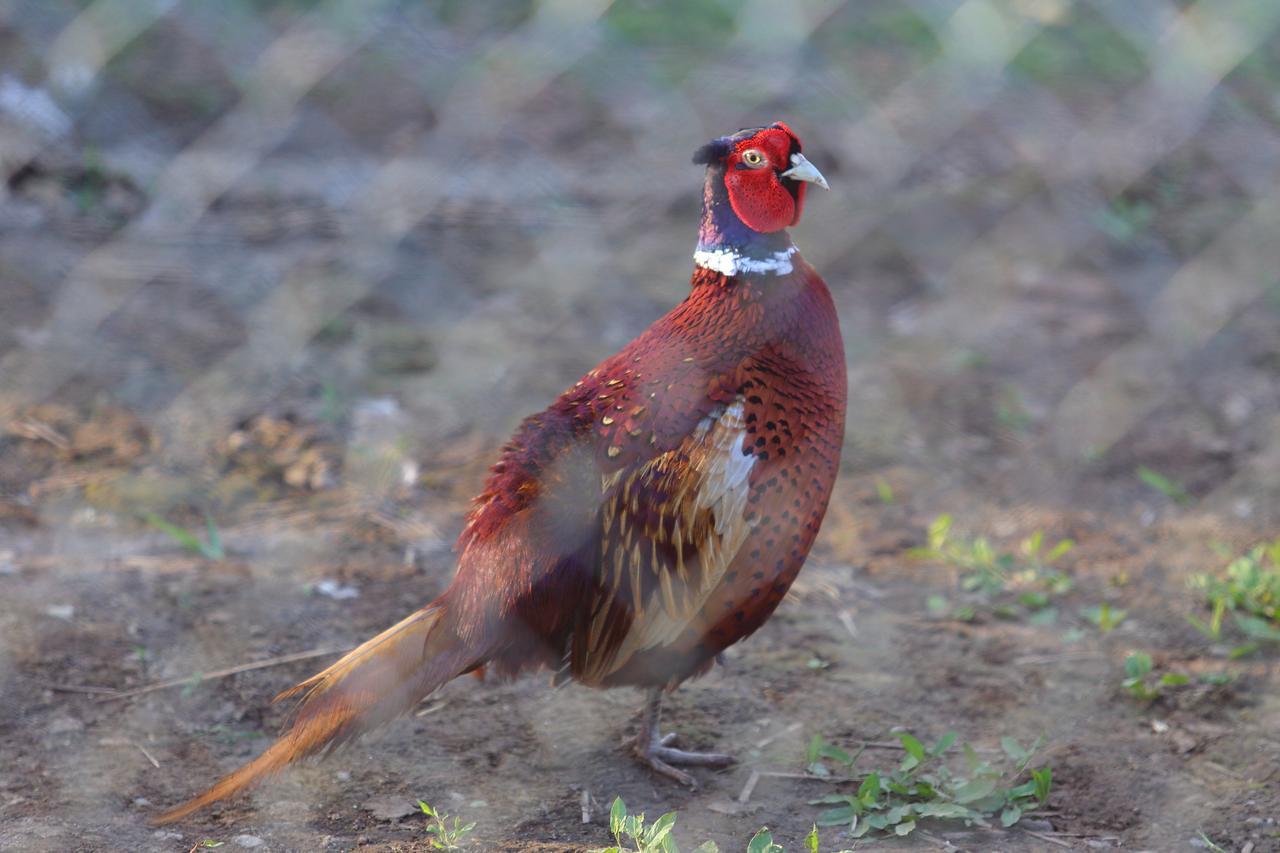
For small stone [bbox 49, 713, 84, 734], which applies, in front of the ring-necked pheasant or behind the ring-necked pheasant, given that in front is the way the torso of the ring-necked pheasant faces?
behind

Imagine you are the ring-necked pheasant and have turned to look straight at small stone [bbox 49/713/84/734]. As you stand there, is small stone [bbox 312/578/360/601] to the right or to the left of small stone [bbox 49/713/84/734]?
right

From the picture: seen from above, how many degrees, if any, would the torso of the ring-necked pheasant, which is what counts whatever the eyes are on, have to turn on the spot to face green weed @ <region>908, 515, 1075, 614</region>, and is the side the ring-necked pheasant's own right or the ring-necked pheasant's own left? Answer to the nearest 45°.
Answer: approximately 45° to the ring-necked pheasant's own left

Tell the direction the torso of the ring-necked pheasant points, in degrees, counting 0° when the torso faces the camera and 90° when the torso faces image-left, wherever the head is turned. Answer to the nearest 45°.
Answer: approximately 270°

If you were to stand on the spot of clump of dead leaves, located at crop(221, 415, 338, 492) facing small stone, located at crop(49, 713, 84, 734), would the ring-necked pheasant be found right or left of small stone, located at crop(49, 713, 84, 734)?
left

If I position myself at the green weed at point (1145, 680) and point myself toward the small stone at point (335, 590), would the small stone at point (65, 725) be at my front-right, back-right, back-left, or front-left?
front-left

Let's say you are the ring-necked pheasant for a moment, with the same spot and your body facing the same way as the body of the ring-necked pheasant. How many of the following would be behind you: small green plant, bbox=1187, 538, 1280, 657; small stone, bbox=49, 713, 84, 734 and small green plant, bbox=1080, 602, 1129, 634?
1

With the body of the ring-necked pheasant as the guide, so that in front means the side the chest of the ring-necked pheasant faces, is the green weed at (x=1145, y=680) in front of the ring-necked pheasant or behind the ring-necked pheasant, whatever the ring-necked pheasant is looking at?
in front

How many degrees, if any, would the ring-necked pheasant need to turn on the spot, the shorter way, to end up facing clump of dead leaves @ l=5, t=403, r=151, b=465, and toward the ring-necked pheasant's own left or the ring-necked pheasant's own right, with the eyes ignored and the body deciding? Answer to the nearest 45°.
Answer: approximately 135° to the ring-necked pheasant's own left

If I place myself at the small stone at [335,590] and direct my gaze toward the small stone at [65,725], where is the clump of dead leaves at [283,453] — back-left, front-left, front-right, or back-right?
back-right

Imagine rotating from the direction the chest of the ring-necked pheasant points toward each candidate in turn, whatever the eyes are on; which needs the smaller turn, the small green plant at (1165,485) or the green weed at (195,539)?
the small green plant
